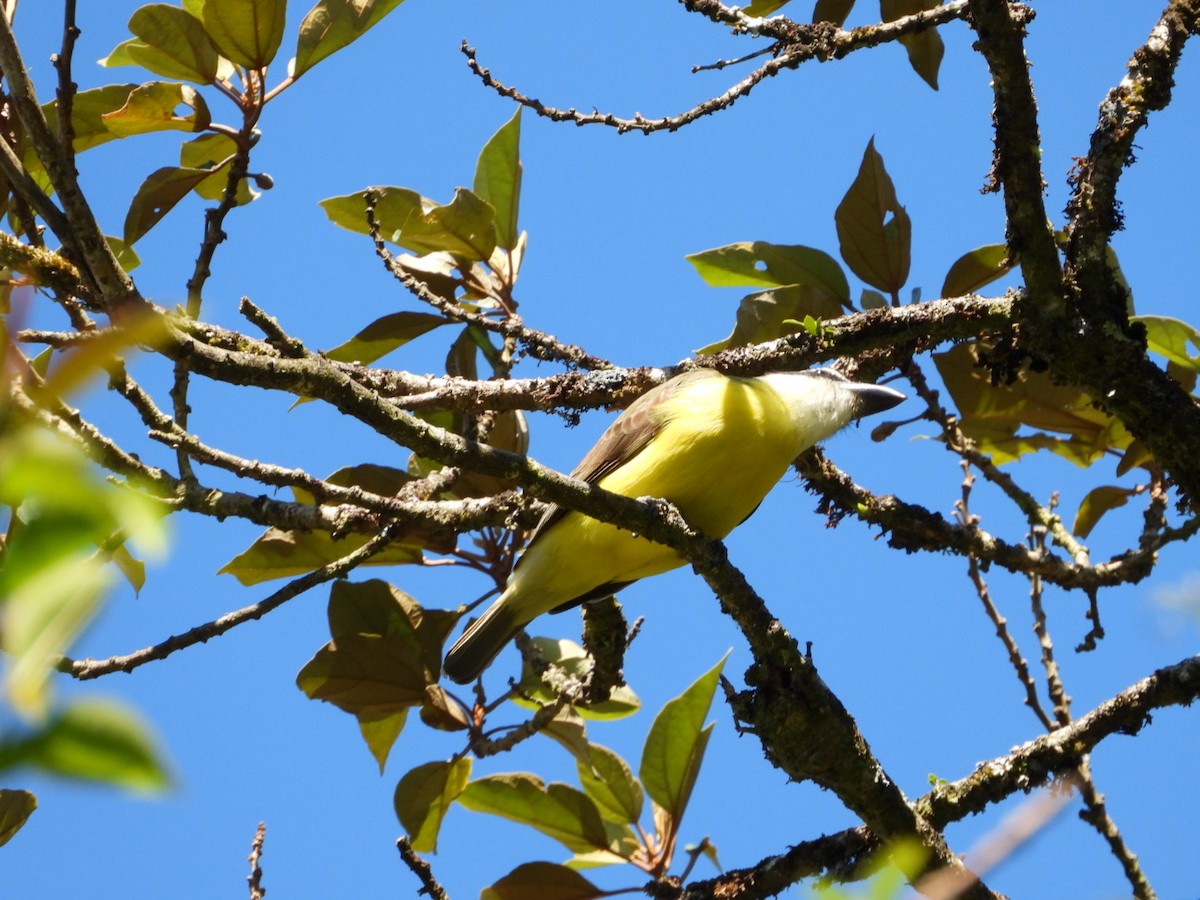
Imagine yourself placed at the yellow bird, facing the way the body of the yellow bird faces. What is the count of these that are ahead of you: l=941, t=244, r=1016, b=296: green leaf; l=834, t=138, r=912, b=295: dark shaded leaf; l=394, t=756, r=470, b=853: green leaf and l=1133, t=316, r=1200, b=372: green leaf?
3

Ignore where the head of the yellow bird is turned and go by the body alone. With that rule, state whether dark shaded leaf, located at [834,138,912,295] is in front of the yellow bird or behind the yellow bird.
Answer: in front

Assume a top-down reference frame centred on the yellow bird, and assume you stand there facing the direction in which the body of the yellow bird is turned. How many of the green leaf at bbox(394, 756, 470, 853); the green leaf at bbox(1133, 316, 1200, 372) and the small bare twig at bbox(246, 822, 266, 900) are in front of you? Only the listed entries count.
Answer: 1

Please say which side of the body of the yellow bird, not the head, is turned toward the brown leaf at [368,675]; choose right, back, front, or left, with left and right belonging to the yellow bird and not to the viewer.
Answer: back

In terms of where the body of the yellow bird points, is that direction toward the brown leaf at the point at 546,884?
no

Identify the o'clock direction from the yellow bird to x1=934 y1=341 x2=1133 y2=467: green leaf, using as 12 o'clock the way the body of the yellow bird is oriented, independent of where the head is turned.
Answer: The green leaf is roughly at 11 o'clock from the yellow bird.

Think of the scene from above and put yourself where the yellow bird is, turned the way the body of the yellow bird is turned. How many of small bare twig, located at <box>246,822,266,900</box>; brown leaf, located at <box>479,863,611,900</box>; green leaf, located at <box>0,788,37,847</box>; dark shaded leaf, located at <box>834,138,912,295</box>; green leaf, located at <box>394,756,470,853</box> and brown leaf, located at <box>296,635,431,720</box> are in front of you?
1

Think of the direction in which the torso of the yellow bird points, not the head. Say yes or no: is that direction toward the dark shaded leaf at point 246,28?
no

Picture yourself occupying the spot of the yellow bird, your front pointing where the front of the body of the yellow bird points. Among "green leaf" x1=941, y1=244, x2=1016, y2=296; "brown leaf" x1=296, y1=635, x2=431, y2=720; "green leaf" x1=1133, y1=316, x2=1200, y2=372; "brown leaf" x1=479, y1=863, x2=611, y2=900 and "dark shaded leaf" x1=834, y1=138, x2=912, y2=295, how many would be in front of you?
3

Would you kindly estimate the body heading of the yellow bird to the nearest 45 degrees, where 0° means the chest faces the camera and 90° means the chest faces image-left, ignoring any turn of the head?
approximately 270°

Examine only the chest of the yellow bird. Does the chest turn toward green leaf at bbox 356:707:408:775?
no

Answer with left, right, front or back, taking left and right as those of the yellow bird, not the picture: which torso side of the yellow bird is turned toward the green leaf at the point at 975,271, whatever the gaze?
front
